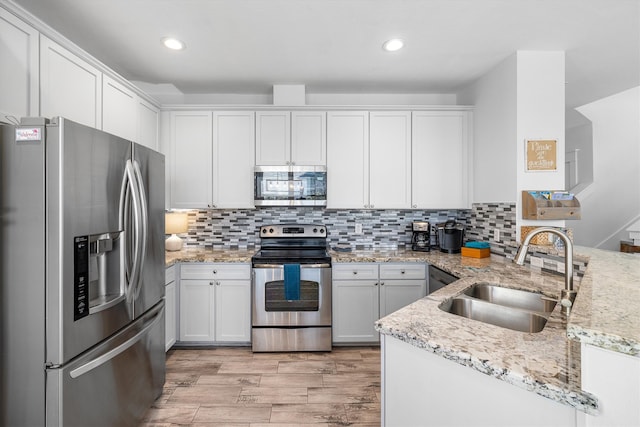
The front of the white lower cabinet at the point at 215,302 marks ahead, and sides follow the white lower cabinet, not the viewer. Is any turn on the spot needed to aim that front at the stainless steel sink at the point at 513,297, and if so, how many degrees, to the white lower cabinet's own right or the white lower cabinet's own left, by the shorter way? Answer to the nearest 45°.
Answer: approximately 45° to the white lower cabinet's own left

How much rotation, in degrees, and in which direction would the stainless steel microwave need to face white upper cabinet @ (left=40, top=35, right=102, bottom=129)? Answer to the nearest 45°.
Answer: approximately 45° to its right

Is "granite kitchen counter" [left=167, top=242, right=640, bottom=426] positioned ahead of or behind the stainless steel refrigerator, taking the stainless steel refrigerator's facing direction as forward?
ahead

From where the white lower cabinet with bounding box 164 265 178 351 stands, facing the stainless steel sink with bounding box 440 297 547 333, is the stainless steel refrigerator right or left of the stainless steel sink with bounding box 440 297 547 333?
right

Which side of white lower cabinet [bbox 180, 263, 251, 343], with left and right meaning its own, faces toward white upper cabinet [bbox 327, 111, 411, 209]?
left

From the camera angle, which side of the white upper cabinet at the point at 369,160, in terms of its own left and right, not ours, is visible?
front

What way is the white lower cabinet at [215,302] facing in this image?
toward the camera

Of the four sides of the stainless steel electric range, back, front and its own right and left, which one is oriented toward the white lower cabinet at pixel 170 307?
right

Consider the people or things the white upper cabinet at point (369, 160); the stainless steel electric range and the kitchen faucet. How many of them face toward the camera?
2

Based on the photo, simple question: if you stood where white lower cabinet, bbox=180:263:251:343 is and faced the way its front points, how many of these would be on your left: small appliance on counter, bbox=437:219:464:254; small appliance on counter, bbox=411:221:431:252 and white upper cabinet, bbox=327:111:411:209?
3

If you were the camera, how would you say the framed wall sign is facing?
facing the viewer

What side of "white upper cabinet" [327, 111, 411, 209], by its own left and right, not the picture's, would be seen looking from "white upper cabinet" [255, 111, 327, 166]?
right

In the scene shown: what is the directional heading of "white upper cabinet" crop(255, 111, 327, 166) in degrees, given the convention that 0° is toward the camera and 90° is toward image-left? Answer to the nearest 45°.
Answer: approximately 0°

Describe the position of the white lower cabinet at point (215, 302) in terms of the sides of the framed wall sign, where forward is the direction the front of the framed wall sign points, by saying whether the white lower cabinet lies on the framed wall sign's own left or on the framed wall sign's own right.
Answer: on the framed wall sign's own right
